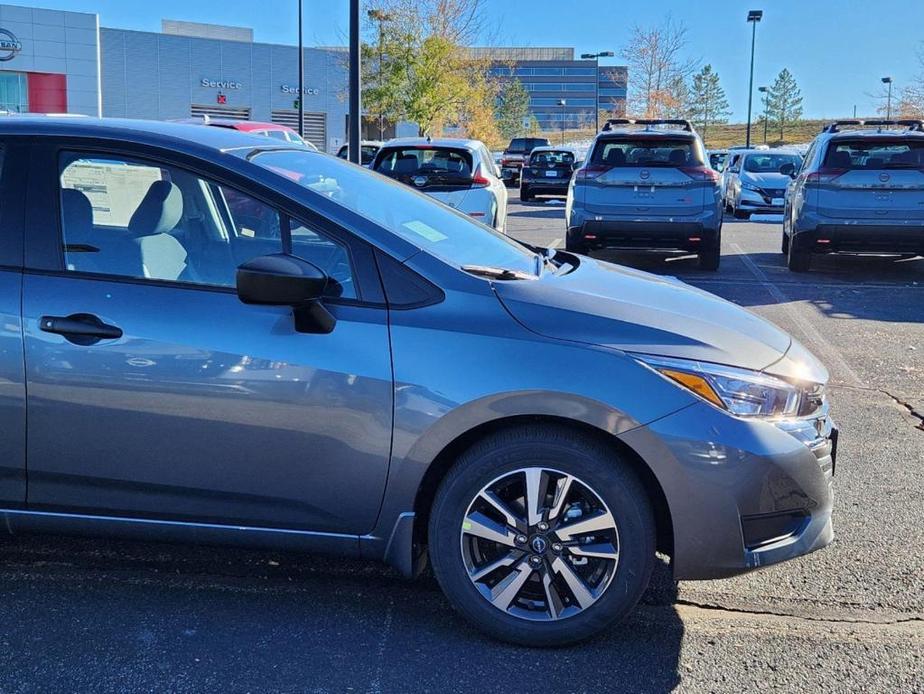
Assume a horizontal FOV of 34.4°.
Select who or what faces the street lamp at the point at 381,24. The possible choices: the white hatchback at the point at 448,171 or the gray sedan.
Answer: the white hatchback

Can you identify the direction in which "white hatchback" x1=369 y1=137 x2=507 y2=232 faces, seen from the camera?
facing away from the viewer

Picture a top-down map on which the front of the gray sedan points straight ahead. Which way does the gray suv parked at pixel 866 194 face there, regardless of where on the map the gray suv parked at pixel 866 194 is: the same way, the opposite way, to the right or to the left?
to the left

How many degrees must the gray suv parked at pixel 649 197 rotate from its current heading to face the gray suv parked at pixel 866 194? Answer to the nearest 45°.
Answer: approximately 90° to its right

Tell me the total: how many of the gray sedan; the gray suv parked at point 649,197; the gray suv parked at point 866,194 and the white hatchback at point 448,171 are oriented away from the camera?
3

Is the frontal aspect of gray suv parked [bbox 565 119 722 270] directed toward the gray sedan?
no

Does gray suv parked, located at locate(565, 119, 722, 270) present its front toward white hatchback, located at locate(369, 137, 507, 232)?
no

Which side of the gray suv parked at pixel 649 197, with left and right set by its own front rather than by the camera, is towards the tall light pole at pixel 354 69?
left

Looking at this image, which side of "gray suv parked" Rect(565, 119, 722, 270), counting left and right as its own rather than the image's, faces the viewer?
back

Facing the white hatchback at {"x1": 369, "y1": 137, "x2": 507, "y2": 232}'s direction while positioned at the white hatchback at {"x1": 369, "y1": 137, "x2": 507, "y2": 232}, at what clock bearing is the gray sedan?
The gray sedan is roughly at 6 o'clock from the white hatchback.

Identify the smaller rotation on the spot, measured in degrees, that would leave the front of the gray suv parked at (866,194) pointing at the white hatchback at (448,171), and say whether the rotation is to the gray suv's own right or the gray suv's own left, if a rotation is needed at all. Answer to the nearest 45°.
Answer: approximately 90° to the gray suv's own left

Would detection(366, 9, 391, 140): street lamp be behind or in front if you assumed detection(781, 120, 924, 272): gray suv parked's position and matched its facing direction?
in front

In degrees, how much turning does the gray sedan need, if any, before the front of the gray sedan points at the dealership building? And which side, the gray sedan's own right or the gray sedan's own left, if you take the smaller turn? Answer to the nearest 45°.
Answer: approximately 90° to the gray sedan's own left

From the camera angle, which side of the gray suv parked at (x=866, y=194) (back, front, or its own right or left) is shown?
back

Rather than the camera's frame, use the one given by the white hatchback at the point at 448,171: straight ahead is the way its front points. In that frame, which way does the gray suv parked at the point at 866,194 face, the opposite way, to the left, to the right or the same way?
the same way

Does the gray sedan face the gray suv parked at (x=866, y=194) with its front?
no
